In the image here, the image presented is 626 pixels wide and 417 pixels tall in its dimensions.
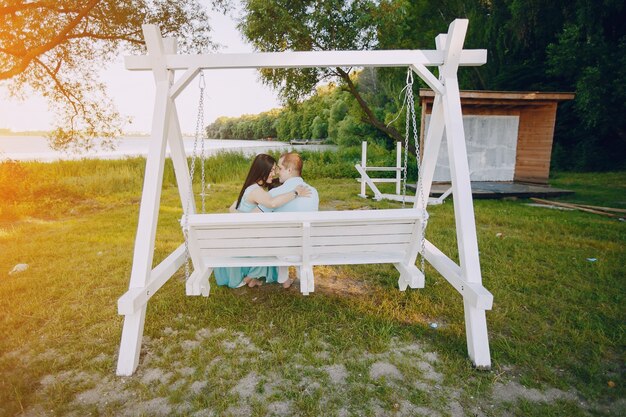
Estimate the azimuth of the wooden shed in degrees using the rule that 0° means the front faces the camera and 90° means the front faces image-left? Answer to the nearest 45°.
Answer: approximately 0°

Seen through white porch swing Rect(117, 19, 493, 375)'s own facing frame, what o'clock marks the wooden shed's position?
The wooden shed is roughly at 1 o'clock from the white porch swing.

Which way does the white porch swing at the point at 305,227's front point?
away from the camera

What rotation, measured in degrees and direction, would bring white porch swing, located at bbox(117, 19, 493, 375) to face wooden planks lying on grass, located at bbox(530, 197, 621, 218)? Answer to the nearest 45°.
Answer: approximately 45° to its right

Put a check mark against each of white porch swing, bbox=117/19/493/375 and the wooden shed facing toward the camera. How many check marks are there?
1

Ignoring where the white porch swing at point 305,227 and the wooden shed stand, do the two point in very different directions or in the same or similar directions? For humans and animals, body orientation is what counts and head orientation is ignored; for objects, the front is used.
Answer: very different directions

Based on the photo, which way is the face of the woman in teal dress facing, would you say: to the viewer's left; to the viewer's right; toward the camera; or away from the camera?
to the viewer's right

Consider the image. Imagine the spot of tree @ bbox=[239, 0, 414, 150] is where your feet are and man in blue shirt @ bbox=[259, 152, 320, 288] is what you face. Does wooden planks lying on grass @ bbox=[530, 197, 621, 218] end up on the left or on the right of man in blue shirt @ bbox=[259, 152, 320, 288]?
left

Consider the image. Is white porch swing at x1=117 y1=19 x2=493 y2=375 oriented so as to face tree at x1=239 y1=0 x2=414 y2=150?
yes

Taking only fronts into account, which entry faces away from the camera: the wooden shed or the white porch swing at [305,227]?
the white porch swing
